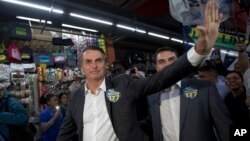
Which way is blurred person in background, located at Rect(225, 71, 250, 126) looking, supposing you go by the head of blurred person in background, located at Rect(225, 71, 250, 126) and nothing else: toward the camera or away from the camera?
toward the camera

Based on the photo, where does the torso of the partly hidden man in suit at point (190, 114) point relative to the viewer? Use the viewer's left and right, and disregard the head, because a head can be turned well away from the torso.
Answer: facing the viewer and to the left of the viewer

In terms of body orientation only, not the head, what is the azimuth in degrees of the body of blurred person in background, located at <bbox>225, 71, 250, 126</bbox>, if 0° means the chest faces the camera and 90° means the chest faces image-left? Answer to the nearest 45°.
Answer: approximately 45°

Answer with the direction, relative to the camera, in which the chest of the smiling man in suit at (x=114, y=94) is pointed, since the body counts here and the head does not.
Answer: toward the camera

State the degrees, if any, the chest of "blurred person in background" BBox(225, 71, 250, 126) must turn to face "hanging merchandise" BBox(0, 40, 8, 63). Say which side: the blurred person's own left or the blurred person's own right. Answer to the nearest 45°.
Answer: approximately 45° to the blurred person's own right

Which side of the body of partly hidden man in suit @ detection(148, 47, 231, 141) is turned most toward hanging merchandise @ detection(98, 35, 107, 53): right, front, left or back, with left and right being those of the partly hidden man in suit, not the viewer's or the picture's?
right

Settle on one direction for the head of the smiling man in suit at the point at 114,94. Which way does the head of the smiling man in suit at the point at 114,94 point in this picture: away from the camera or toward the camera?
toward the camera

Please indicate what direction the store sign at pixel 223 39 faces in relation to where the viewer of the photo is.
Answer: facing the viewer

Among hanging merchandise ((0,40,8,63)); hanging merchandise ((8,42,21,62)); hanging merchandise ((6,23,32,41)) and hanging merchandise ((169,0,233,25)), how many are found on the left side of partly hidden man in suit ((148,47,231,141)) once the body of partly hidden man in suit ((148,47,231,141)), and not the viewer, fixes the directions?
0

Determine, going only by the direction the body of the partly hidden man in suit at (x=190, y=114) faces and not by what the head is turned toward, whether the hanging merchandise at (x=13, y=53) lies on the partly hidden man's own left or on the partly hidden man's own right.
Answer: on the partly hidden man's own right

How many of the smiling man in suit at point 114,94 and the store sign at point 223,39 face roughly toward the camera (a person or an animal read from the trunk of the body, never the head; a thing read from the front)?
2

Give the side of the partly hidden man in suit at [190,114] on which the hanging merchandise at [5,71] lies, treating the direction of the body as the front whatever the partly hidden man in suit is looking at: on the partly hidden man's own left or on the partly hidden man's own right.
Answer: on the partly hidden man's own right
